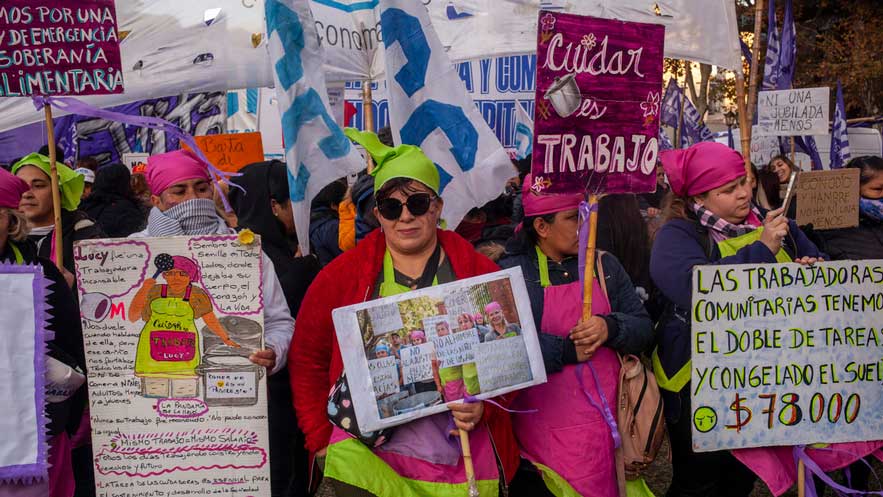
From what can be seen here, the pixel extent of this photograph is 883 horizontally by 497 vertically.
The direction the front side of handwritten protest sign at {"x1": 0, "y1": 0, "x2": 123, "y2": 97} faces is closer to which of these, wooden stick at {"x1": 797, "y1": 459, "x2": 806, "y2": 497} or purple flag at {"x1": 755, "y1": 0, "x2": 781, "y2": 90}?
the wooden stick

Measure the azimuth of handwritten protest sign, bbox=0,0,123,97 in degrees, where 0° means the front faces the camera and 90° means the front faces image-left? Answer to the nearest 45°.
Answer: approximately 0°

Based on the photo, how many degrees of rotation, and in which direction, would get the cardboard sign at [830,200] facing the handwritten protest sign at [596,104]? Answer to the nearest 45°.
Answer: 0° — it already faces it

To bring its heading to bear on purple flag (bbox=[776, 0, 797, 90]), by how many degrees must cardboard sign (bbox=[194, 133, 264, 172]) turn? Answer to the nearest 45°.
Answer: approximately 90° to its left

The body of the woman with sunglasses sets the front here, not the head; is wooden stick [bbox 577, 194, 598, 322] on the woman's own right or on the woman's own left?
on the woman's own left

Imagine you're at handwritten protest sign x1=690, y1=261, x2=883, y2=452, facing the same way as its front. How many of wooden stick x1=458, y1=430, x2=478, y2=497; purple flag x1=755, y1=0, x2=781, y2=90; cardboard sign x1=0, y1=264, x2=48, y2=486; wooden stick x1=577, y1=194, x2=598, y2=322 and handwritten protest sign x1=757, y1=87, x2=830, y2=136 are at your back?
2

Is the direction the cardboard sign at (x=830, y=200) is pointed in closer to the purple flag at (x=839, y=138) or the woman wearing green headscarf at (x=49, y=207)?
the woman wearing green headscarf

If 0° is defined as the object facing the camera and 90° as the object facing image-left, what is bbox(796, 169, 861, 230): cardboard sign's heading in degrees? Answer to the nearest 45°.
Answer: approximately 0°

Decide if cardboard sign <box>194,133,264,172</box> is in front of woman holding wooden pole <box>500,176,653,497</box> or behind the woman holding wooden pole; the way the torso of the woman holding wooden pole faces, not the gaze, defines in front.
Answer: behind

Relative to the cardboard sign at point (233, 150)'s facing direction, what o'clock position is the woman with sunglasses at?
The woman with sunglasses is roughly at 12 o'clock from the cardboard sign.

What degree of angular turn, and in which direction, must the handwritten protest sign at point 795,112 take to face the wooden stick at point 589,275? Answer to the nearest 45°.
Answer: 0° — it already faces it

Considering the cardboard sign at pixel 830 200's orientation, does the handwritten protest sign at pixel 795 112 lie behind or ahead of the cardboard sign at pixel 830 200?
behind
